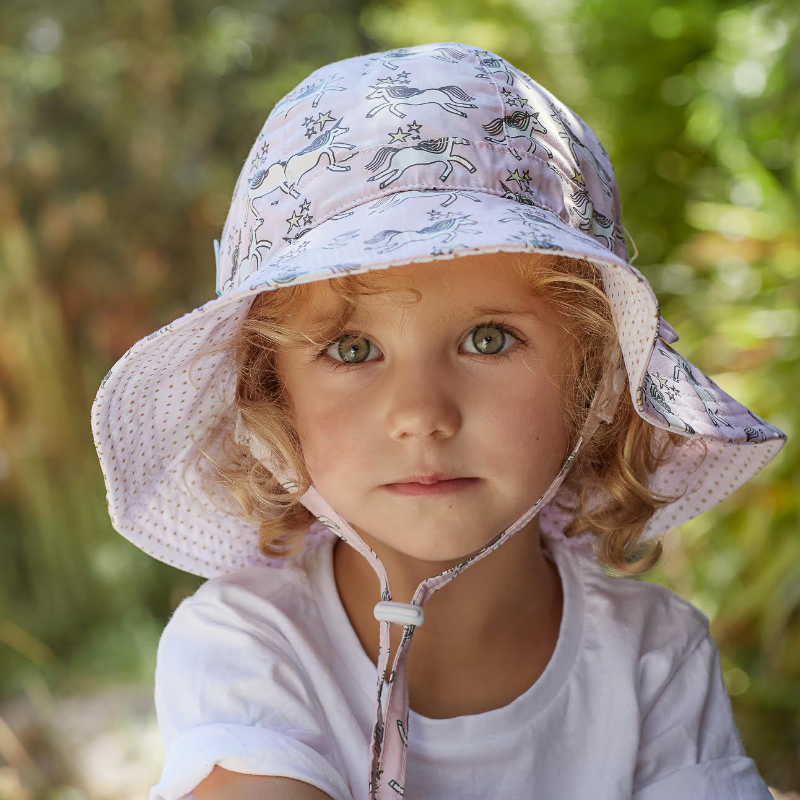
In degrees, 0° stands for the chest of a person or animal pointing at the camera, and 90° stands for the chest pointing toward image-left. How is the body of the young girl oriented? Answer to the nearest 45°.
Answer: approximately 0°
